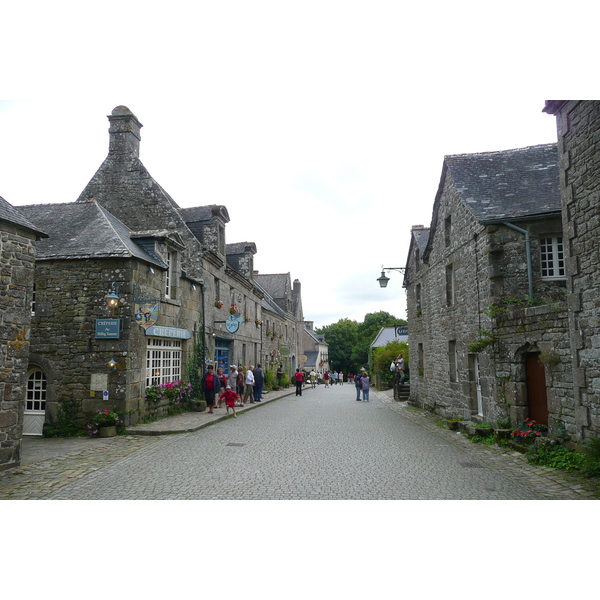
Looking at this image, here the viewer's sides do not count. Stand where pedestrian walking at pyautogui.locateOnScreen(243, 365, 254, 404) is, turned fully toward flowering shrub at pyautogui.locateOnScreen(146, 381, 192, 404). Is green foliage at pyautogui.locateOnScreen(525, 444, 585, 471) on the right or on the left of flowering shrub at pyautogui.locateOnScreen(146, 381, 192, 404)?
left

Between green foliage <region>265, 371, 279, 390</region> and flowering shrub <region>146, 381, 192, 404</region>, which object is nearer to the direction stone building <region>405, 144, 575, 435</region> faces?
the flowering shrub

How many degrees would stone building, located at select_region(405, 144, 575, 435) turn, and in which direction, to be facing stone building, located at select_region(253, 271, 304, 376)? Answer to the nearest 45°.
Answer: approximately 90° to its right

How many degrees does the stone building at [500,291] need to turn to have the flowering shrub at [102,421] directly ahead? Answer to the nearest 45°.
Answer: approximately 45° to its left

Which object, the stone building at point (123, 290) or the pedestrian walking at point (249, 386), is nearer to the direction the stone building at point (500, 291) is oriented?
the stone building

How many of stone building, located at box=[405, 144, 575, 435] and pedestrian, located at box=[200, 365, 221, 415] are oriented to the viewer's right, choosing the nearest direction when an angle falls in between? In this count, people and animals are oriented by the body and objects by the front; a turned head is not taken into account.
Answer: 0
